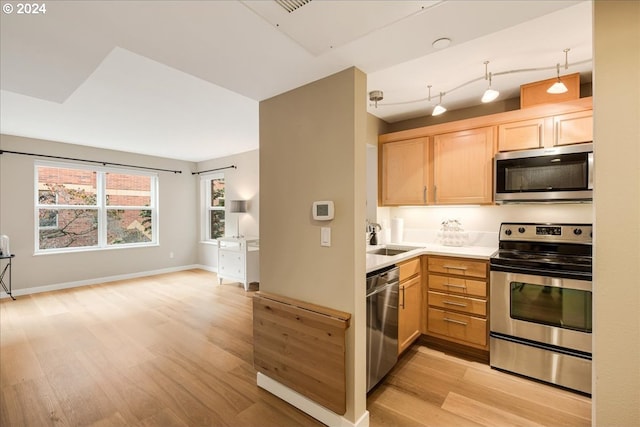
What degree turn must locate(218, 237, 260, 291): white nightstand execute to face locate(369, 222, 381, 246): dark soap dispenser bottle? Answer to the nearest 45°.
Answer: approximately 90° to its left

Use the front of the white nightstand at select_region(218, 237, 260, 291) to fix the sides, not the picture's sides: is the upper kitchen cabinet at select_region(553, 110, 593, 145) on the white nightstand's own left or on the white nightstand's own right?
on the white nightstand's own left

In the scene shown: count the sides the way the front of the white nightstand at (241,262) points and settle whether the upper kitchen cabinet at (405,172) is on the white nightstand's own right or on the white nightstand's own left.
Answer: on the white nightstand's own left

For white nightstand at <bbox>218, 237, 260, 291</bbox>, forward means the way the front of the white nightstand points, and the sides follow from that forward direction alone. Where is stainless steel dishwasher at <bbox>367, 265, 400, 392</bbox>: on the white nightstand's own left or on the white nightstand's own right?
on the white nightstand's own left

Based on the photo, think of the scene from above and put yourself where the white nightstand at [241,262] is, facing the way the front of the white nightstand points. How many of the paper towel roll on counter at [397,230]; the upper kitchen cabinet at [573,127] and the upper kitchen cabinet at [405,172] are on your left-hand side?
3

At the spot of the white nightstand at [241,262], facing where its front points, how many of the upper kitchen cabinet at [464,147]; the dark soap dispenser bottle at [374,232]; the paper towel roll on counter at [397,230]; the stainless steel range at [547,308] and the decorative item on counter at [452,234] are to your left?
5

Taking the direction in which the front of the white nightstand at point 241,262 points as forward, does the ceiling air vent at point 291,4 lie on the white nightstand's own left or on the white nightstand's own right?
on the white nightstand's own left

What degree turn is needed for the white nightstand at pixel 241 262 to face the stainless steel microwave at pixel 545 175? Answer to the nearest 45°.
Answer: approximately 90° to its left

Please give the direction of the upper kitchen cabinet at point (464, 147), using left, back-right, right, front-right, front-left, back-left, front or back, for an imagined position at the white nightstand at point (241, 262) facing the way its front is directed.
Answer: left

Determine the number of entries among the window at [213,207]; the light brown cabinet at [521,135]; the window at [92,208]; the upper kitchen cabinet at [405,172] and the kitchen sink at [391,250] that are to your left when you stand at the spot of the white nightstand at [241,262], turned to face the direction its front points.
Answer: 3

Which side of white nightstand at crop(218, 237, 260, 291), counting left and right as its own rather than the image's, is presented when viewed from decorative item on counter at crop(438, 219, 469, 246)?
left

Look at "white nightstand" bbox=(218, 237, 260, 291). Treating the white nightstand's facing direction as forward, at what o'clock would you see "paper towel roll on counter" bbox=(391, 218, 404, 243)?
The paper towel roll on counter is roughly at 9 o'clock from the white nightstand.

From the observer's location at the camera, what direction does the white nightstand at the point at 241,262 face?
facing the viewer and to the left of the viewer

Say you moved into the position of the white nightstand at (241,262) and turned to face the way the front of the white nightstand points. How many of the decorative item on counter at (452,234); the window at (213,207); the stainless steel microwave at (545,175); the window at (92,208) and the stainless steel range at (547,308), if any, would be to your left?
3
